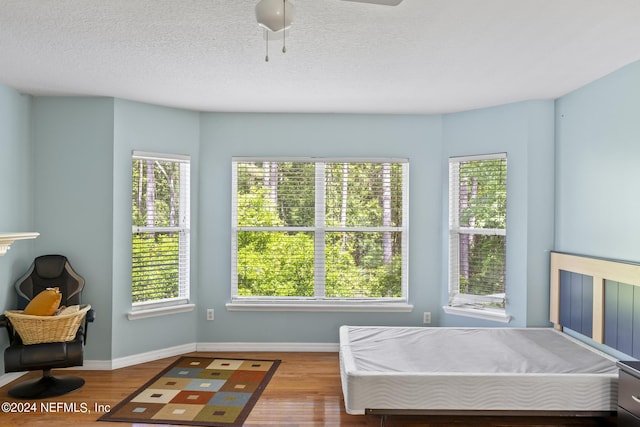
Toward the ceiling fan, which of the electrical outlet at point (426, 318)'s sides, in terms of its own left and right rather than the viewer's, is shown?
front

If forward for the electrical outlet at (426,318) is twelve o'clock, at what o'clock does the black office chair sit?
The black office chair is roughly at 2 o'clock from the electrical outlet.

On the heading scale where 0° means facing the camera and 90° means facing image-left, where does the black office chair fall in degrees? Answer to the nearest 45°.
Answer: approximately 0°

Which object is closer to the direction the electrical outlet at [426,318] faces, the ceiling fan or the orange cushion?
the ceiling fan

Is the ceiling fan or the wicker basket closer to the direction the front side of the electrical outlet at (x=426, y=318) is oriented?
the ceiling fan

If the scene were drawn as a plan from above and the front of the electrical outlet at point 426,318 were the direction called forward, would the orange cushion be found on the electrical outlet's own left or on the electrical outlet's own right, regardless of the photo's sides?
on the electrical outlet's own right

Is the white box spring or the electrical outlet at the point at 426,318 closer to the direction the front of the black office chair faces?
the white box spring

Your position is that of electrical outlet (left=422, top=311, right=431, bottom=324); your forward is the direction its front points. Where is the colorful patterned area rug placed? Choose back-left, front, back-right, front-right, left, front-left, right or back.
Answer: front-right

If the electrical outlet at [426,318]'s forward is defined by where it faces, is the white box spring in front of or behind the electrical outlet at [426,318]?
in front

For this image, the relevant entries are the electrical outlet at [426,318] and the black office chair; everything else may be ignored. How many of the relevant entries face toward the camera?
2

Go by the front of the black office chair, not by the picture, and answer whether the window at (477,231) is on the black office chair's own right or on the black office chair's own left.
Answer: on the black office chair's own left

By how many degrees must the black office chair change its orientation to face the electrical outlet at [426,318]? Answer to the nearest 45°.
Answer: approximately 90° to its left
